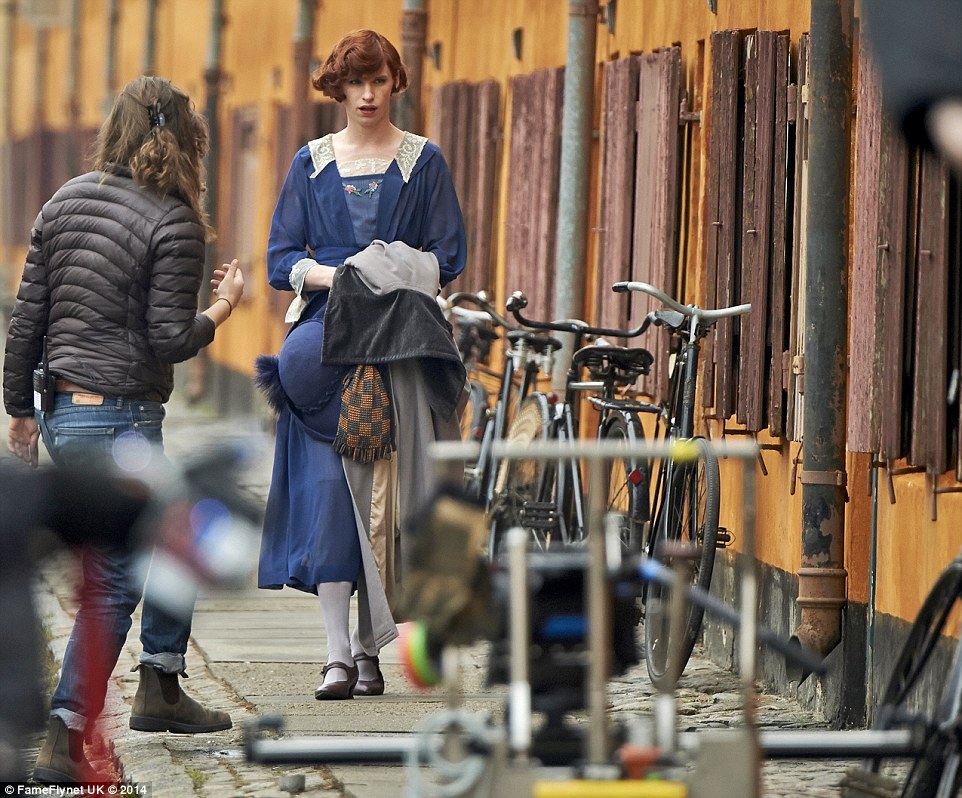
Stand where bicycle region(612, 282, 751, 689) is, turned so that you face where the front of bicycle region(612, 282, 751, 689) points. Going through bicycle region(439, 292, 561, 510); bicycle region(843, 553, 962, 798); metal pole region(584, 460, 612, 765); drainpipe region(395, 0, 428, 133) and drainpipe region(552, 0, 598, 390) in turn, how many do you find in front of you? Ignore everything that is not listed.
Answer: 2

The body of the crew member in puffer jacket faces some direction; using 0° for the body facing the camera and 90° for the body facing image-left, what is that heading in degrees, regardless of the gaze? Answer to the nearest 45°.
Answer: approximately 225°

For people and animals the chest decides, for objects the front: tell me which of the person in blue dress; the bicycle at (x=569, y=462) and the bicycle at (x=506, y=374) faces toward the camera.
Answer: the person in blue dress

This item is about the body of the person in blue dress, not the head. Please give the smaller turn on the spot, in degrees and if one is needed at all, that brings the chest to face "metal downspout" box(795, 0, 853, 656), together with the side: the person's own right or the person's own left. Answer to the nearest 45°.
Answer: approximately 90° to the person's own left

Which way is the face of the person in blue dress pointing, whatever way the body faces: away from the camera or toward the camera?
toward the camera

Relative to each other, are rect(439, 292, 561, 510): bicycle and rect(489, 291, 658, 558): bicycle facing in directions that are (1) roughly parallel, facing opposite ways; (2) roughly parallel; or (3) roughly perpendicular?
roughly parallel

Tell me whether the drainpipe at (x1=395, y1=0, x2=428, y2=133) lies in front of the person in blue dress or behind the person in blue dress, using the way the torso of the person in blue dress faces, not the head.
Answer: behind

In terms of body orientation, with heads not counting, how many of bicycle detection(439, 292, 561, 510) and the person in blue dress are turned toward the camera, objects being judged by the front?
1

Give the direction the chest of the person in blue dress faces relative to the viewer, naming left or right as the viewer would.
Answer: facing the viewer

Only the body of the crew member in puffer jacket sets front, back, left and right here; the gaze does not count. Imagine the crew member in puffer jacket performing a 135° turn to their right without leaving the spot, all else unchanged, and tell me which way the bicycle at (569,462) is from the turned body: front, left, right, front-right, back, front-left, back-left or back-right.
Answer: back-left
